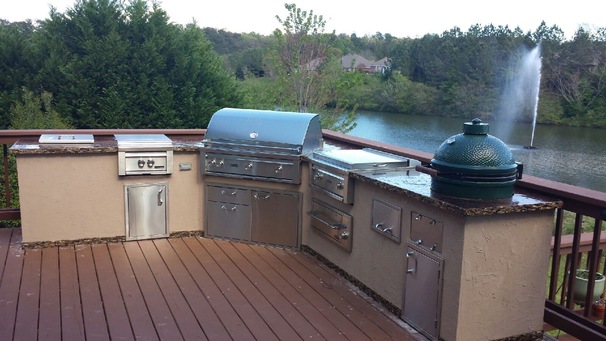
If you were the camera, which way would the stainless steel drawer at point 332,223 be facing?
facing the viewer and to the left of the viewer

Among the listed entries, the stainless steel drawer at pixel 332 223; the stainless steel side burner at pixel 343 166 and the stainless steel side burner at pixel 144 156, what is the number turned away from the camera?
0

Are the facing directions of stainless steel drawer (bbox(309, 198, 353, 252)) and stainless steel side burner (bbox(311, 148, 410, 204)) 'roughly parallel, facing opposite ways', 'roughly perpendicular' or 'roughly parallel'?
roughly parallel

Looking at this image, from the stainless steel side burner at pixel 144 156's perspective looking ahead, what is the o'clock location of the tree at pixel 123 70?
The tree is roughly at 6 o'clock from the stainless steel side burner.

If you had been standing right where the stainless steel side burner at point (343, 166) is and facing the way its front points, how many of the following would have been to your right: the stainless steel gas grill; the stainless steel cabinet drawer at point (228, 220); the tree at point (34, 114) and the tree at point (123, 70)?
4

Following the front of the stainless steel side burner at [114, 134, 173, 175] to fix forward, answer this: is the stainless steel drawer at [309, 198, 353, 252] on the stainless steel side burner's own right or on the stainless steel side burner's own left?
on the stainless steel side burner's own left

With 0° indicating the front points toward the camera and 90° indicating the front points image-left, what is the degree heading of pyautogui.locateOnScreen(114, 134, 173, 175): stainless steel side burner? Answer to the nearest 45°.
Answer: approximately 0°

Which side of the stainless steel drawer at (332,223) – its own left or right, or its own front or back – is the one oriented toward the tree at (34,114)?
right

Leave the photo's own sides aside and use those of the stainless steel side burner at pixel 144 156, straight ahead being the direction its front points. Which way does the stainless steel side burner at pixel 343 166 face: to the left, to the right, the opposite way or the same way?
to the right

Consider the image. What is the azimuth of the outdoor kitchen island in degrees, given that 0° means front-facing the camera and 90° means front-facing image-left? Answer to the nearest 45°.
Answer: approximately 45°

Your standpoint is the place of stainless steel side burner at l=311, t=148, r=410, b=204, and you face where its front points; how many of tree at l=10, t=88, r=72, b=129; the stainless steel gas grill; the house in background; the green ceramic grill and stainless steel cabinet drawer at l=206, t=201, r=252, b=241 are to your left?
1

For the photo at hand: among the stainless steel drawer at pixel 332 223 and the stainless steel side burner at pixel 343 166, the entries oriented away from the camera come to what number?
0

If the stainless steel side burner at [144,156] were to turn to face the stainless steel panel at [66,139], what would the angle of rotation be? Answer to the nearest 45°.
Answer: approximately 135° to its right

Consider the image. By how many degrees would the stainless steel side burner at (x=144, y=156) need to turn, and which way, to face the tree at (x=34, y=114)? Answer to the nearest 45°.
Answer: approximately 180°

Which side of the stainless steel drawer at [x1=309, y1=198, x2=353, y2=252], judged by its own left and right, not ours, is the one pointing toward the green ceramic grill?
left
